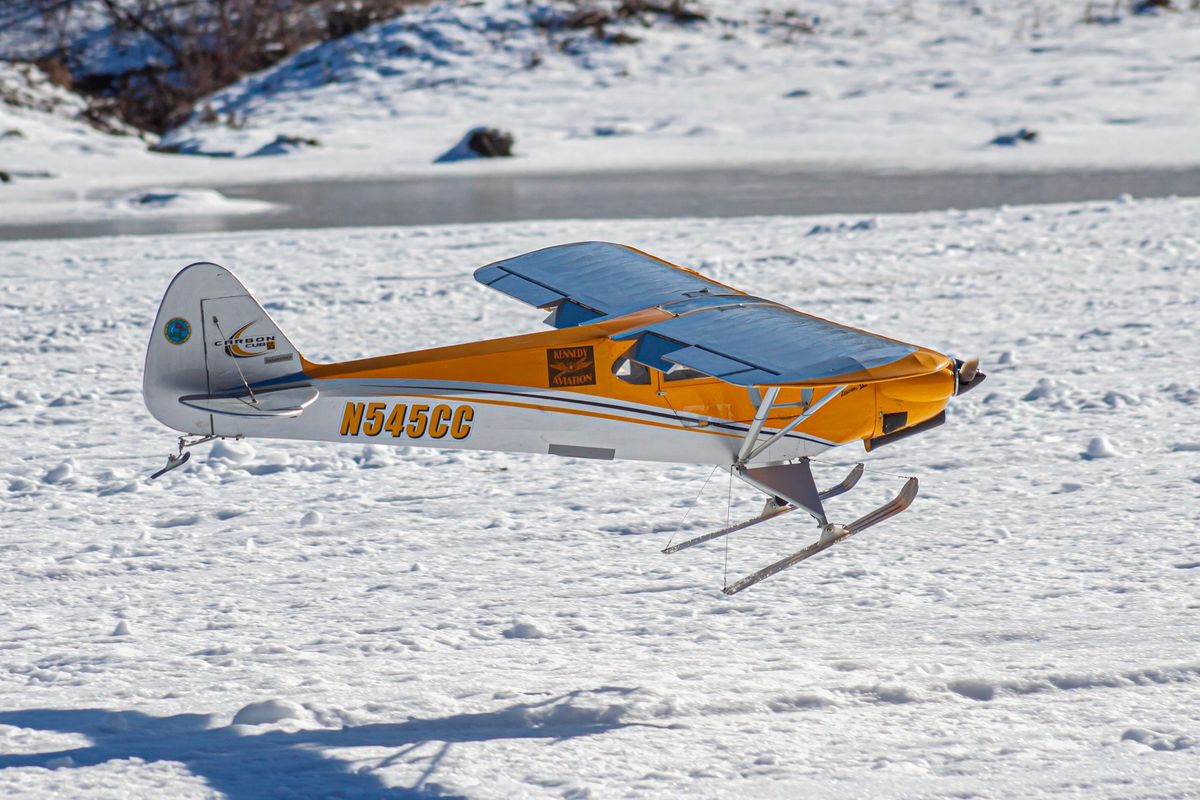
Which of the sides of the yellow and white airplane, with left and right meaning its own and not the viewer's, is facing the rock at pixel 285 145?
left

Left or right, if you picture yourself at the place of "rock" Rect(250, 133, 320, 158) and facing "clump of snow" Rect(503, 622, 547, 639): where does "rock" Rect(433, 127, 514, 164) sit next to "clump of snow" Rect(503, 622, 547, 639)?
left

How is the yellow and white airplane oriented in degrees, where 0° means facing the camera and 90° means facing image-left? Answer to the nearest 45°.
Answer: approximately 270°

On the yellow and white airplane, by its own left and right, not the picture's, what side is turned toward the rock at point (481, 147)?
left

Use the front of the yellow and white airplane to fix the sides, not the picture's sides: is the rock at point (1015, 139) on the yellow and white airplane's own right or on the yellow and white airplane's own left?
on the yellow and white airplane's own left

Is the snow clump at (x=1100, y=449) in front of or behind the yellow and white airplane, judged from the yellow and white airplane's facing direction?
in front
